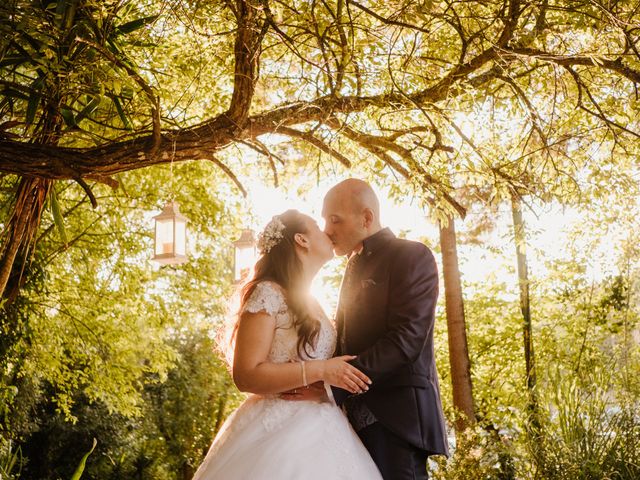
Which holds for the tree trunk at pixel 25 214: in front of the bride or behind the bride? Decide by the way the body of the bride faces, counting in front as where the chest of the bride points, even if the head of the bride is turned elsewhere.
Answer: behind

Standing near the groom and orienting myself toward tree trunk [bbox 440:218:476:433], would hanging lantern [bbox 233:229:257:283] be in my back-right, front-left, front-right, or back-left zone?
front-left

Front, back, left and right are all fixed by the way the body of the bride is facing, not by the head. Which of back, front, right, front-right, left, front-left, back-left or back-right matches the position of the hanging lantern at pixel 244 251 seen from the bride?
left

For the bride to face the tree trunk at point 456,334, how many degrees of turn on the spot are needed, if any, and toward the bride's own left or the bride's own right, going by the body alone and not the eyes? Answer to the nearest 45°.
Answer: approximately 90° to the bride's own left

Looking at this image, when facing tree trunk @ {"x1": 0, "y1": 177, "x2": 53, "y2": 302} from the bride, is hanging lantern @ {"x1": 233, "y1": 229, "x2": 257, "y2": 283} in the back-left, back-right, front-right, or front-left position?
front-right

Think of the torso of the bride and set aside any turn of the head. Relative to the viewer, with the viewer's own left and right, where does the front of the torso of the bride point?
facing to the right of the viewer

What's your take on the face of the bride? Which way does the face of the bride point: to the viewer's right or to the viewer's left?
to the viewer's right
